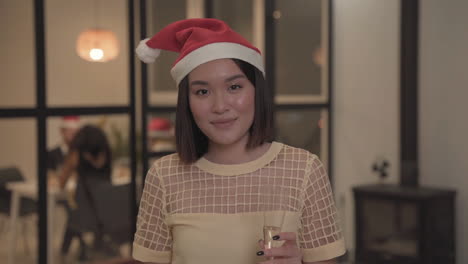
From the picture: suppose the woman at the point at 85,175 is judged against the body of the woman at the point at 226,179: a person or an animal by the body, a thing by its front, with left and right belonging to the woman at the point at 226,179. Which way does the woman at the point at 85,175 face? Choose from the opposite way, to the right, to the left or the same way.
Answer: the opposite way

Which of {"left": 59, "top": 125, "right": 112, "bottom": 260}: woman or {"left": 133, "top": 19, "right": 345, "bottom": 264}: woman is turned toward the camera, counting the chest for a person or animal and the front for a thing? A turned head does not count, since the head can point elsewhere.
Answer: {"left": 133, "top": 19, "right": 345, "bottom": 264}: woman

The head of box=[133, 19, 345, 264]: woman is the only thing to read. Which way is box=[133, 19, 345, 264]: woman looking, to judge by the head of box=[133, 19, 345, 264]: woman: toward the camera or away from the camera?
toward the camera

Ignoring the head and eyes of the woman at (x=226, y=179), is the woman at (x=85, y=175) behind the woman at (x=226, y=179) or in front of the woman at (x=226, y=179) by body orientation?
behind

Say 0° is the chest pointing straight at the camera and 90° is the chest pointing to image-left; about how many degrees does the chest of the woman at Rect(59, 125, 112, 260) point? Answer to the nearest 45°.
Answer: approximately 180°

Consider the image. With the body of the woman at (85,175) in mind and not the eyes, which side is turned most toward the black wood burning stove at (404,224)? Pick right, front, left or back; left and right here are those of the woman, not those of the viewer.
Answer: right

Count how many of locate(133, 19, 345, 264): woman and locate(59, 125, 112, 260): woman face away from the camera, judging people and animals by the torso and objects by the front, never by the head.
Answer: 1

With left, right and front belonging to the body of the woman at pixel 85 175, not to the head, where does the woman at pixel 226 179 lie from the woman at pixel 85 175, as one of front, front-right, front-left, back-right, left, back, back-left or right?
back
